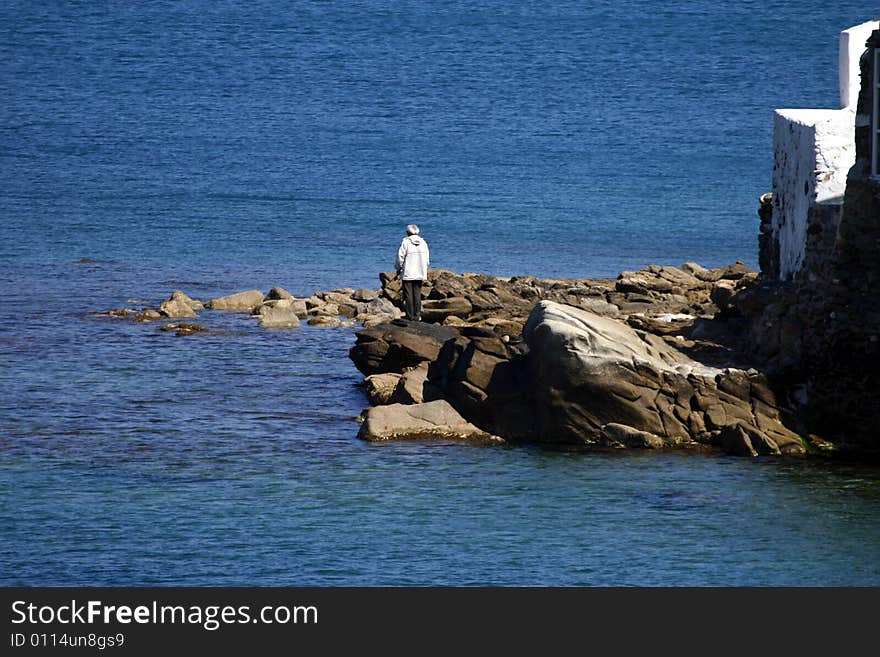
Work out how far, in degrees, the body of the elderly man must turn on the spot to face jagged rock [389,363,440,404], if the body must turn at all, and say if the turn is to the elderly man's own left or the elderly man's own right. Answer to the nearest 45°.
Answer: approximately 180°

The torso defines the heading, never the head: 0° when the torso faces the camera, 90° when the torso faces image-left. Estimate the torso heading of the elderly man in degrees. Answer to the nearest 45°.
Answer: approximately 180°

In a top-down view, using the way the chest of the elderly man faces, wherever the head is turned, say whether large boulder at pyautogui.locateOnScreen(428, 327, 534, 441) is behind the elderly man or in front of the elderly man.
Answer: behind

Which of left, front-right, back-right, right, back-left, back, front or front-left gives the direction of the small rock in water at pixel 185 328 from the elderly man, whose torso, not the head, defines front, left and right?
front-left

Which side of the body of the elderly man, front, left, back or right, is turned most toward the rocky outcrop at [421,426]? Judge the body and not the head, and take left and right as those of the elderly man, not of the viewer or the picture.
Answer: back

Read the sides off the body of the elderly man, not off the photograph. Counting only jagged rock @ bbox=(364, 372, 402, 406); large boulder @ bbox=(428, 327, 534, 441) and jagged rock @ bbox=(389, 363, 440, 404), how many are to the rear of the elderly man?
3

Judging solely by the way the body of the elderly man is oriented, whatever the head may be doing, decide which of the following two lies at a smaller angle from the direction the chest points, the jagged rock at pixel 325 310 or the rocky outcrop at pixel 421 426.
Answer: the jagged rock

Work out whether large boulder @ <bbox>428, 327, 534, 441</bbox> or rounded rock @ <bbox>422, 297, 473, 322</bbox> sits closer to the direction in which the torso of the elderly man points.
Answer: the rounded rock

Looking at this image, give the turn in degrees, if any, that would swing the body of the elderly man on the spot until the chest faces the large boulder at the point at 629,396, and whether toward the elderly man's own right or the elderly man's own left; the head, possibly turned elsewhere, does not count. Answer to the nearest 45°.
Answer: approximately 135° to the elderly man's own right

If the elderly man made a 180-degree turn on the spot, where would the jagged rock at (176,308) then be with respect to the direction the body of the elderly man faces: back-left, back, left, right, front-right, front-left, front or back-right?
back-right
